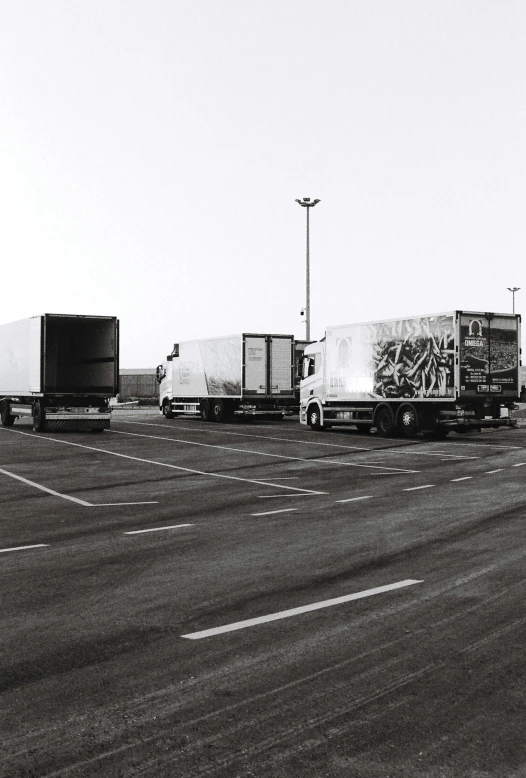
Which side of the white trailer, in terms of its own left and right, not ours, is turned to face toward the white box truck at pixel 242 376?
right

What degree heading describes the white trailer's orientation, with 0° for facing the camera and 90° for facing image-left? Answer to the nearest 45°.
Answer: approximately 135°

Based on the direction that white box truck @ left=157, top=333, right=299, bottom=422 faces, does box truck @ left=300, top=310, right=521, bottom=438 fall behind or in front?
behind

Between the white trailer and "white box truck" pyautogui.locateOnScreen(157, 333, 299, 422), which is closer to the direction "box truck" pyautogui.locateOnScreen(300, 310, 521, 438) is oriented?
the white box truck

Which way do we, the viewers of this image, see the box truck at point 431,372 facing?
facing away from the viewer and to the left of the viewer

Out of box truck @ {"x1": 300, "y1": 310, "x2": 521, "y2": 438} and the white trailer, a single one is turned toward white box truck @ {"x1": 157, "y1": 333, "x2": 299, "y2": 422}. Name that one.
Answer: the box truck

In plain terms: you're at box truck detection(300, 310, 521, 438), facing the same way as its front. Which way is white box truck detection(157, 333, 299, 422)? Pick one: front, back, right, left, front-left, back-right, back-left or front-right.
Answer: front

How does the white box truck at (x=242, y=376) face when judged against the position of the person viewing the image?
facing away from the viewer and to the left of the viewer

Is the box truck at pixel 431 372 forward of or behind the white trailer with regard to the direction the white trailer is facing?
behind
